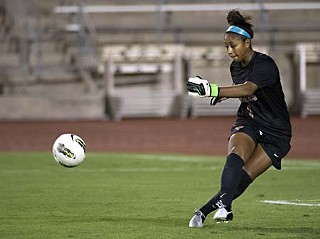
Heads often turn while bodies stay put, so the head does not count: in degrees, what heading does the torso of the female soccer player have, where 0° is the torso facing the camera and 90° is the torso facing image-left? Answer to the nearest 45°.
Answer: approximately 45°

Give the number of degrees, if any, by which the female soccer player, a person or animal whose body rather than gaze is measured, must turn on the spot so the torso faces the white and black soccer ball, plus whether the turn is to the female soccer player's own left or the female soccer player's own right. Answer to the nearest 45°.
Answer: approximately 45° to the female soccer player's own right
